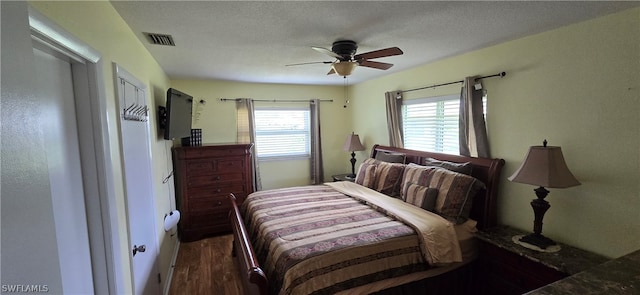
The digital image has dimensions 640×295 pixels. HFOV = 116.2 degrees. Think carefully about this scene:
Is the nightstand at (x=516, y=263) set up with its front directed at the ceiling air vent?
yes

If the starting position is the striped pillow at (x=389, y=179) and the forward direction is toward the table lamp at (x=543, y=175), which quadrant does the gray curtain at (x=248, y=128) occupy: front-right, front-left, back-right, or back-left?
back-right

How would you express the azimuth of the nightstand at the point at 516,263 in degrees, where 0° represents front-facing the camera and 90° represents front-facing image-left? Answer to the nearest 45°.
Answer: approximately 45°

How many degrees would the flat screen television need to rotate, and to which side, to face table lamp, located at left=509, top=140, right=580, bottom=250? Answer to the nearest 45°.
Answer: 0° — it already faces it

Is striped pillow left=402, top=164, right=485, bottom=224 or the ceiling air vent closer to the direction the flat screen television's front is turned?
the striped pillow

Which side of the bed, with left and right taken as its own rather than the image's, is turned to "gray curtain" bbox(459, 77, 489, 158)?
back

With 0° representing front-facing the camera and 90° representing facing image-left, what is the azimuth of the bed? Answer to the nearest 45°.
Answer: approximately 45°

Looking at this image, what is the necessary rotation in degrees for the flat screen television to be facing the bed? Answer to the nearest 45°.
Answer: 0° — it already faces it

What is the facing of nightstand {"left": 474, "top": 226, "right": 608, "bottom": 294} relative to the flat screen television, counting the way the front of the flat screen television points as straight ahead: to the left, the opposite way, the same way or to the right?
the opposite way
